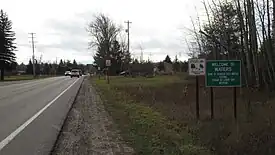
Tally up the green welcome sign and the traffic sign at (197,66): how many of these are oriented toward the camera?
2

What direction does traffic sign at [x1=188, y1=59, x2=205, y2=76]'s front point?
toward the camera

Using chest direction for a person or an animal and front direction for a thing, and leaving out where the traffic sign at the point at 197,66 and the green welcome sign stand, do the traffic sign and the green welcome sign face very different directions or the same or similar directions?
same or similar directions

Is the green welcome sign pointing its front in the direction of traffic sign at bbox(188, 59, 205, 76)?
no

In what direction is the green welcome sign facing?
toward the camera
